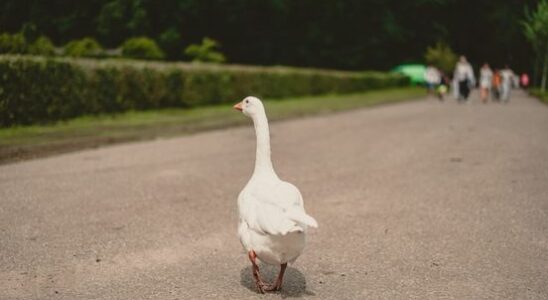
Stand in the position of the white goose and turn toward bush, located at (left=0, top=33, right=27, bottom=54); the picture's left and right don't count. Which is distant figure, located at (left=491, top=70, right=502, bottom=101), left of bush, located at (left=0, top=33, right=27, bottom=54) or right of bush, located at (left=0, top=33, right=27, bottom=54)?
right

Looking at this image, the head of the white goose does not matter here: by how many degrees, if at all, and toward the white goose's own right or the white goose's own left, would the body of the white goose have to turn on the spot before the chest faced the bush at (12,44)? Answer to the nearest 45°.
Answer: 0° — it already faces it

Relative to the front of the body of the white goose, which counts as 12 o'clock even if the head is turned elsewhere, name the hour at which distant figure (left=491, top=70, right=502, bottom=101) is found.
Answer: The distant figure is roughly at 2 o'clock from the white goose.

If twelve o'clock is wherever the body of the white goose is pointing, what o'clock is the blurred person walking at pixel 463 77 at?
The blurred person walking is roughly at 2 o'clock from the white goose.

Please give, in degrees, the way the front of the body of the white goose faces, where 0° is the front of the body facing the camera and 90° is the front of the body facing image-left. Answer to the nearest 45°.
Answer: approximately 135°
